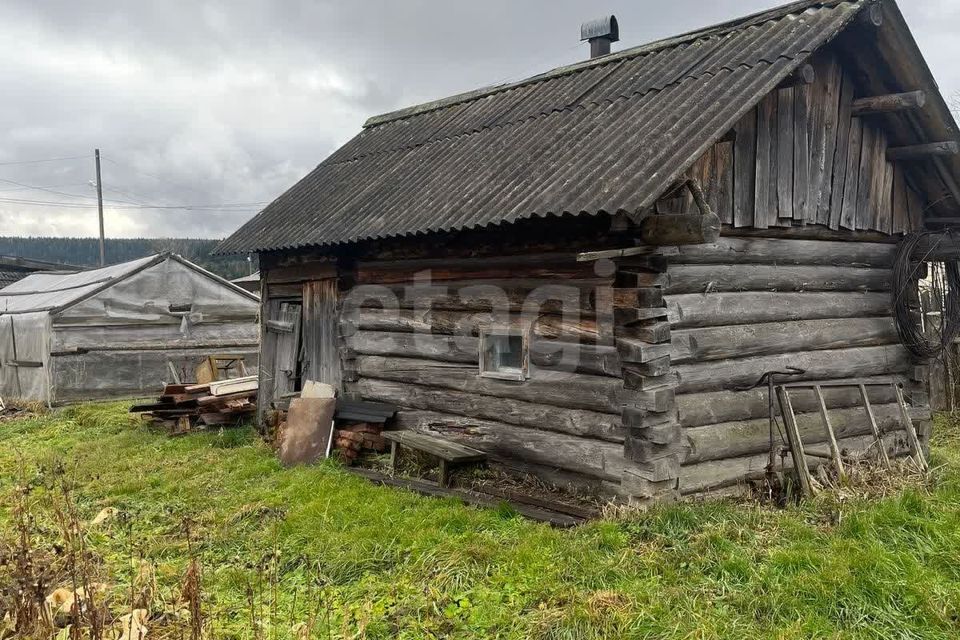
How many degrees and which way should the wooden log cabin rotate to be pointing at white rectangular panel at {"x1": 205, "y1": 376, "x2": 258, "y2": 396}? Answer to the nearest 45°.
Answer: approximately 90° to its right

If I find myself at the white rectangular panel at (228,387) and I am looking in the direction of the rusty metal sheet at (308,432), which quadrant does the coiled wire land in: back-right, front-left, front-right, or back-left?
front-left

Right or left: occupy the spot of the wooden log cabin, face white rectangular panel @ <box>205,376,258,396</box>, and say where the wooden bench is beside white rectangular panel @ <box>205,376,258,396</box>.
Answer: left

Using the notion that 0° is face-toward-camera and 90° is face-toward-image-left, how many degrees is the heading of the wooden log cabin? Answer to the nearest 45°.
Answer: approximately 45°

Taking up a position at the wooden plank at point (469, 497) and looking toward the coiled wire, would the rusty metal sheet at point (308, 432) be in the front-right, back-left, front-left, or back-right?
back-left

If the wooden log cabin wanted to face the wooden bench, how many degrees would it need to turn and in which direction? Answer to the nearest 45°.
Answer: approximately 45° to its right
